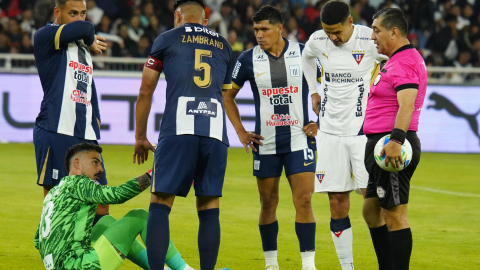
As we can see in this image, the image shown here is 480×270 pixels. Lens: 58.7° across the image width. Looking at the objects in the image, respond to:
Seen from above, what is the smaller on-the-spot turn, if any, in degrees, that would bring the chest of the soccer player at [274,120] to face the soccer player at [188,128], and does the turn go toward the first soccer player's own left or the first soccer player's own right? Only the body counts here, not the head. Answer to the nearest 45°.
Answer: approximately 45° to the first soccer player's own right

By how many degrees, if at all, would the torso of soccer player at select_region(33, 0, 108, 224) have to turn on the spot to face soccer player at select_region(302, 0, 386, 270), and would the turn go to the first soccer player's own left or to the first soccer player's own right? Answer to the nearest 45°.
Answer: approximately 45° to the first soccer player's own left

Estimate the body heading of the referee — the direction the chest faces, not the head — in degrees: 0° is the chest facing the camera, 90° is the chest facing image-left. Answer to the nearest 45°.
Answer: approximately 90°

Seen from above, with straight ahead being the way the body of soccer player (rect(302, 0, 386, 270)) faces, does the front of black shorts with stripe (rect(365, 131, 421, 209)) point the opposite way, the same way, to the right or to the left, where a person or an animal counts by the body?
to the right

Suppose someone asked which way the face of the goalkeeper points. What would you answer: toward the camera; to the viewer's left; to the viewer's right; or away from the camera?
to the viewer's right

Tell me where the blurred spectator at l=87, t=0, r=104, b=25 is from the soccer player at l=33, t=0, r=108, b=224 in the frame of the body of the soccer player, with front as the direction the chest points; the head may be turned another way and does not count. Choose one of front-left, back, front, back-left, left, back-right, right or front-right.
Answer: back-left
